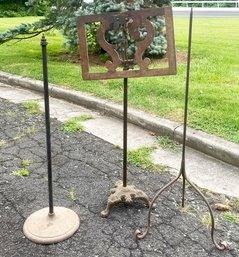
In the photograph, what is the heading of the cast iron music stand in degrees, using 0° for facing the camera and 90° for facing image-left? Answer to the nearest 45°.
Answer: approximately 0°
